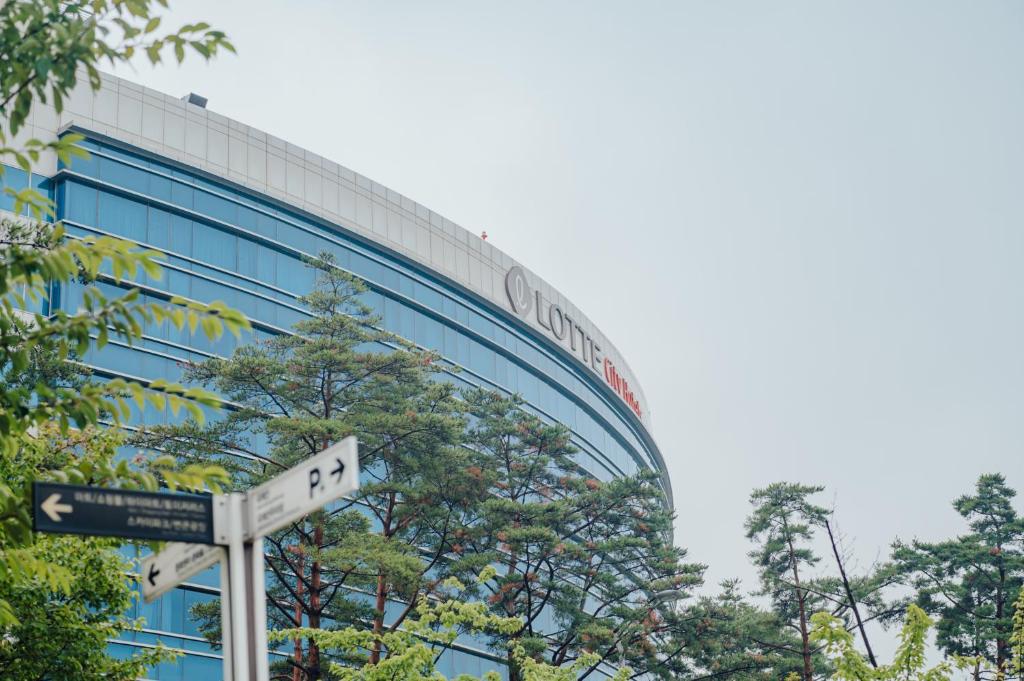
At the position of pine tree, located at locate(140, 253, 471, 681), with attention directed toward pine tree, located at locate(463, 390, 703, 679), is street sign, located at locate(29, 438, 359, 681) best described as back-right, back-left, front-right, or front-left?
back-right

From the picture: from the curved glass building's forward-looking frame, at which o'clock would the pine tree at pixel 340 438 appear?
The pine tree is roughly at 1 o'clock from the curved glass building.

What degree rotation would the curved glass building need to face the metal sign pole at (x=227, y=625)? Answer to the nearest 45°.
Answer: approximately 45° to its right

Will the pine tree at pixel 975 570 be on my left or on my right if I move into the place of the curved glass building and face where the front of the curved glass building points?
on my left

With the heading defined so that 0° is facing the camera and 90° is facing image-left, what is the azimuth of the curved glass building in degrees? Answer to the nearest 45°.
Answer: approximately 315°

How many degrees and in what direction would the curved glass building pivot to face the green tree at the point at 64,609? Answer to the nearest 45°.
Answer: approximately 45° to its right
